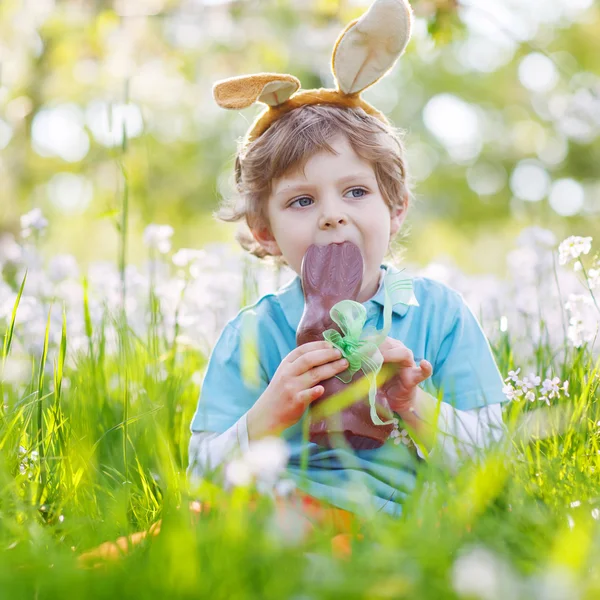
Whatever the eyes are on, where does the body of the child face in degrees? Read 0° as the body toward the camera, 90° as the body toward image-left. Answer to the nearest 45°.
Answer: approximately 0°

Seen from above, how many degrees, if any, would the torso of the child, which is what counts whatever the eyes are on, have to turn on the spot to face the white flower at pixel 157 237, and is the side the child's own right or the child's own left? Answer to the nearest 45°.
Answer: approximately 135° to the child's own right

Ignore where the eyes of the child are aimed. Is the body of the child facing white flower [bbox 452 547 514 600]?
yes

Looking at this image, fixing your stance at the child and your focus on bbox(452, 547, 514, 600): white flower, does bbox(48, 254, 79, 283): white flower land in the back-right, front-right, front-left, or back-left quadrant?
back-right
